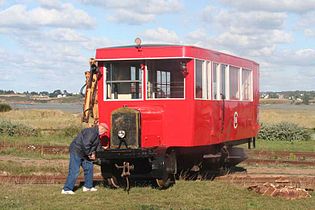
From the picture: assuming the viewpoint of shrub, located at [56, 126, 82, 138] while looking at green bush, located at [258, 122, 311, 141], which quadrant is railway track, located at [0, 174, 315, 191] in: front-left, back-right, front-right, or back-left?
front-right

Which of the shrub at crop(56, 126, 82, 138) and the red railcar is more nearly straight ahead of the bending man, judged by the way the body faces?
the red railcar

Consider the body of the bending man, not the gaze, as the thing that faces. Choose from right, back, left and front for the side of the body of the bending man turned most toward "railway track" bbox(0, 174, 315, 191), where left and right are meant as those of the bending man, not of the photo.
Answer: front

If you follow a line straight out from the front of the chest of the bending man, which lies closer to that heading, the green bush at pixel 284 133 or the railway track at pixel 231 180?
the railway track

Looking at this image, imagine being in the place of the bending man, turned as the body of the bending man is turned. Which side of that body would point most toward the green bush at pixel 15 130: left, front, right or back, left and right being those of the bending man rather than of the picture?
left

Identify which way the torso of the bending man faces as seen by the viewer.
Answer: to the viewer's right

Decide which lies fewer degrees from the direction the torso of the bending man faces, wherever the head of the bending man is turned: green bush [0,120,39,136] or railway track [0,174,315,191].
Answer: the railway track

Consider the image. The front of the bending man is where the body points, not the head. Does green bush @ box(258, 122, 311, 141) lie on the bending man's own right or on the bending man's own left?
on the bending man's own left

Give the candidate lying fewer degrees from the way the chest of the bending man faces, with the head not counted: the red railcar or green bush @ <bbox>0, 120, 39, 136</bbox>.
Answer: the red railcar

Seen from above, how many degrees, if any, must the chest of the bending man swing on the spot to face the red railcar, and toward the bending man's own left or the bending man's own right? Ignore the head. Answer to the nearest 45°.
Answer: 0° — they already face it

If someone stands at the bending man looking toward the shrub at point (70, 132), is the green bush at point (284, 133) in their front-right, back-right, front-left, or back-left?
front-right

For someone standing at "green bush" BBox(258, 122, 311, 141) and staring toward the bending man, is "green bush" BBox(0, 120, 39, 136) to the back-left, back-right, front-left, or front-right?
front-right

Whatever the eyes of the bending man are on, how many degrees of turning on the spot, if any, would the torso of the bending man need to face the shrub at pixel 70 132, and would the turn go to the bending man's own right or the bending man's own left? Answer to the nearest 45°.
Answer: approximately 90° to the bending man's own left
